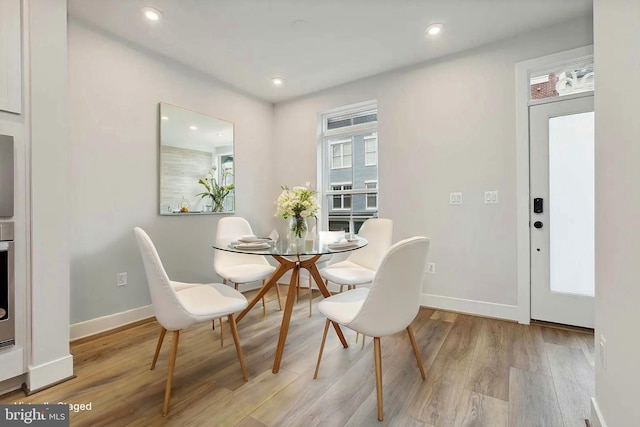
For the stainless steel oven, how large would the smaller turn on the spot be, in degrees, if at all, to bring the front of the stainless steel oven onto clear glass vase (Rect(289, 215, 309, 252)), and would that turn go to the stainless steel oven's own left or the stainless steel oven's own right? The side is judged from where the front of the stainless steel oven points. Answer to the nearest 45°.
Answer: approximately 90° to the stainless steel oven's own left

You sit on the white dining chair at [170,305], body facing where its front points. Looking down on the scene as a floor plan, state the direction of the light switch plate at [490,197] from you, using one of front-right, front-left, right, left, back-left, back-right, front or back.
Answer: front-right

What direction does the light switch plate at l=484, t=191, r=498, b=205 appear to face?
toward the camera

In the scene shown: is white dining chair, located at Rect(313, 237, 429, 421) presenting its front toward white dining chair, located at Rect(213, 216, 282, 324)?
yes

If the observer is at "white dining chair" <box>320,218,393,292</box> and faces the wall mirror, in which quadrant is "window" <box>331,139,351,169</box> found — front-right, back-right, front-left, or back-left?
front-right

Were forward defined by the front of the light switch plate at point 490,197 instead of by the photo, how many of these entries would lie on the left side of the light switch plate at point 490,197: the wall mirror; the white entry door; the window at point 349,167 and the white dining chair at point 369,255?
1

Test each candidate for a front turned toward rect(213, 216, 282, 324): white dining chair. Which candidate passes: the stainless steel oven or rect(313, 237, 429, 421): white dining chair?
rect(313, 237, 429, 421): white dining chair

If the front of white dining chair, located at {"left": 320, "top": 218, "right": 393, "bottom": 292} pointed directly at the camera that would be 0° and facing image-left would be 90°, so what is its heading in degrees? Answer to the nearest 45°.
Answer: approximately 45°

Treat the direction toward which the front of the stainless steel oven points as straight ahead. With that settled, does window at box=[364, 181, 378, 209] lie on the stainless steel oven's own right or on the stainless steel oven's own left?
on the stainless steel oven's own left
